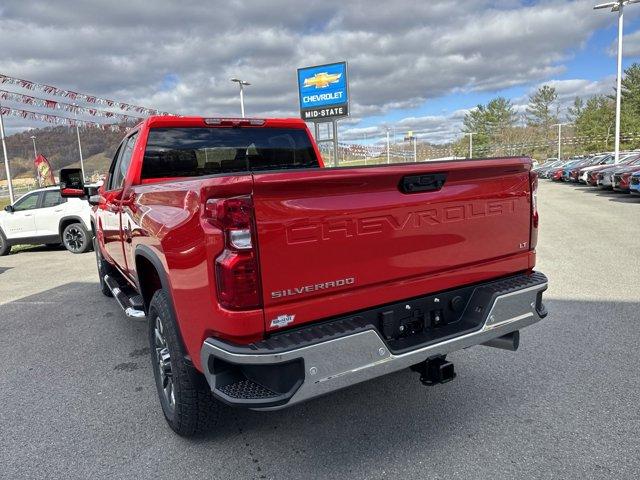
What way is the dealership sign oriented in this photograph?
toward the camera

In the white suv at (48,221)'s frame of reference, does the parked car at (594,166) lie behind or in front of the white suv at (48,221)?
behind

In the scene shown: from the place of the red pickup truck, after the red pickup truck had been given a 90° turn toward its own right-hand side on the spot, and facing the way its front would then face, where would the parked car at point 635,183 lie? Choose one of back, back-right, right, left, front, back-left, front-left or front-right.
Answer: front

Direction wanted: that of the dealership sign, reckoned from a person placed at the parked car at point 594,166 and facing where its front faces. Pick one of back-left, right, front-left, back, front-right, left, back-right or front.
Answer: front

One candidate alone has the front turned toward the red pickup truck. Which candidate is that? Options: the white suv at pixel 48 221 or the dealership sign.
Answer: the dealership sign

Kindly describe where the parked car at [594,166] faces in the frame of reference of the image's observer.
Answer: facing the viewer and to the left of the viewer

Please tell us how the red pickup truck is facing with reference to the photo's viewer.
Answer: facing away from the viewer and to the left of the viewer

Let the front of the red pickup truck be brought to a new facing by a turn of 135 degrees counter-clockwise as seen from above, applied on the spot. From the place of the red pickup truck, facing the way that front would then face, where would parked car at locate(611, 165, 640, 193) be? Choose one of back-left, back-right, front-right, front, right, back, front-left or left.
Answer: back-left

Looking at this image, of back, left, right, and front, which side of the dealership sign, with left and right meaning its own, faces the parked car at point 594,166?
left

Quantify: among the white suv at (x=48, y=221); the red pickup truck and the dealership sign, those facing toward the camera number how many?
1

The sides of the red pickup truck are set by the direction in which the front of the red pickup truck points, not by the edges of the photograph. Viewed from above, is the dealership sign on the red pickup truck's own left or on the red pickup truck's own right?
on the red pickup truck's own right

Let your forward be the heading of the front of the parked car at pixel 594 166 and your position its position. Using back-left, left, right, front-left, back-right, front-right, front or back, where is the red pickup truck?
front-left

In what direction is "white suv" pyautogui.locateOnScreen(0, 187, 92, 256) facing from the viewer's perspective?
to the viewer's left

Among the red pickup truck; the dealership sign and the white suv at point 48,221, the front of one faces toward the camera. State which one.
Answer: the dealership sign

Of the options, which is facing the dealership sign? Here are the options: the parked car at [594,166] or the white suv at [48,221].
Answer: the parked car

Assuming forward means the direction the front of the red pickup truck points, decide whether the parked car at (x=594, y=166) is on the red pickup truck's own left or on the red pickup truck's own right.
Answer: on the red pickup truck's own right
